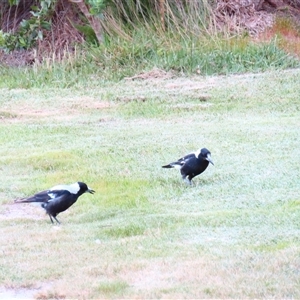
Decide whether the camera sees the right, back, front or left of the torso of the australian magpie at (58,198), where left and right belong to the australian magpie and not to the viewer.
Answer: right

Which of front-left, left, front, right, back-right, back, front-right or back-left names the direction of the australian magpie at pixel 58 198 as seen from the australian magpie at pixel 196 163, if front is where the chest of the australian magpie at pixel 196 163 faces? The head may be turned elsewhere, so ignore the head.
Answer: right

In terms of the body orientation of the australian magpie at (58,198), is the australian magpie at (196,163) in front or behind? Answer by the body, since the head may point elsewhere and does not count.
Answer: in front

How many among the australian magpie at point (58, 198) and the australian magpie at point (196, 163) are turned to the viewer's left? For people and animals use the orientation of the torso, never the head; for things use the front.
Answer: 0
